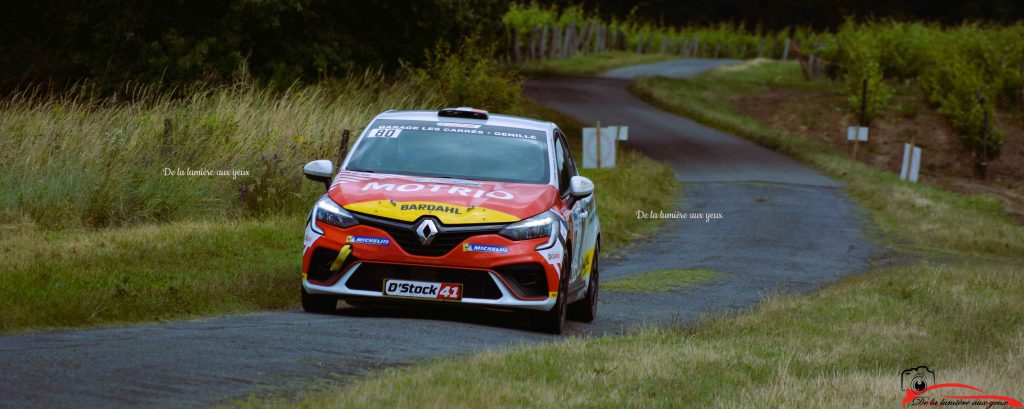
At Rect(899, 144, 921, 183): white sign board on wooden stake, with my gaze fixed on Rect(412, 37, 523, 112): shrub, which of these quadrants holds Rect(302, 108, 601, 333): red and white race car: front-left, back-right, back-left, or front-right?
back-left

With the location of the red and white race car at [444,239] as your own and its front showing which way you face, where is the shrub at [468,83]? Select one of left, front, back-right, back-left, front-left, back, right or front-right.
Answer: back

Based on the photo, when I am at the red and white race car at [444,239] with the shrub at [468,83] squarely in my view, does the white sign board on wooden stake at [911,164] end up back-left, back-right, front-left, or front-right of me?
front-right

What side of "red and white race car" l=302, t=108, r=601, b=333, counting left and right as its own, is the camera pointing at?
front

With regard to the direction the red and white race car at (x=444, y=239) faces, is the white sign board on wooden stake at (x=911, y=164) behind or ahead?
behind

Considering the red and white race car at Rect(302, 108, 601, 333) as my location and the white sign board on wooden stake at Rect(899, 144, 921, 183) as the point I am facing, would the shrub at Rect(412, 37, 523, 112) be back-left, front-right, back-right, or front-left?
front-left
